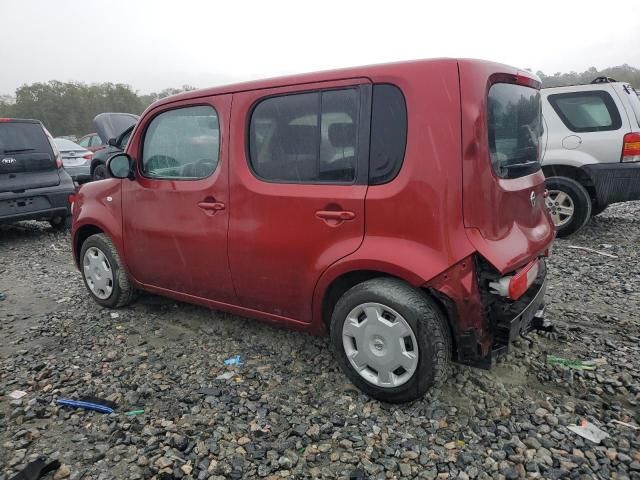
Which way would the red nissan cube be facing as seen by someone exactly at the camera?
facing away from the viewer and to the left of the viewer

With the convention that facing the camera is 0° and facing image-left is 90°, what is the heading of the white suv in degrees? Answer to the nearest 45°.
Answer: approximately 135°

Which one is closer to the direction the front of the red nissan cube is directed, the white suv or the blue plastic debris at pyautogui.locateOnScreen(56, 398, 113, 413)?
the blue plastic debris
